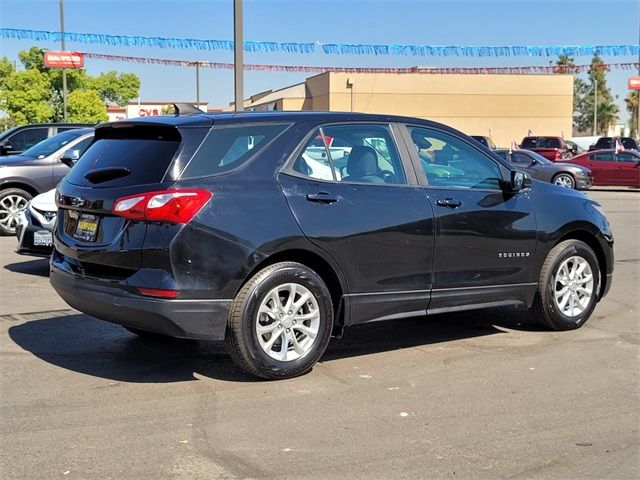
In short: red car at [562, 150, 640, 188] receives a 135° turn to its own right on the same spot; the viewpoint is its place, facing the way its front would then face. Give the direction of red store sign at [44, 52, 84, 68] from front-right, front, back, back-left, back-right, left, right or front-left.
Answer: front-right

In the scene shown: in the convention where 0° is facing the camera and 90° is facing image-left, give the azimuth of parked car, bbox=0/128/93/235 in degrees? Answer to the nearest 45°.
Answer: approximately 45°

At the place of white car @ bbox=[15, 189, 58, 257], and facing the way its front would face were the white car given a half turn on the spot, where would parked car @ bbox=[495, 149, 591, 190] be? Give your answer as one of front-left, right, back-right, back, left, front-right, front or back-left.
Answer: front

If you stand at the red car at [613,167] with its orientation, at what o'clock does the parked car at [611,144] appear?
The parked car is roughly at 9 o'clock from the red car.

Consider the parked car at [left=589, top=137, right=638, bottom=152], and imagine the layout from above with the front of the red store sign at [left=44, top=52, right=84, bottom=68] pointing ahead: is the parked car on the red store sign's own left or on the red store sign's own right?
on the red store sign's own left

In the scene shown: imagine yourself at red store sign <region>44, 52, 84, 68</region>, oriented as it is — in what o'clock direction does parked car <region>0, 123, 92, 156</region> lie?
The parked car is roughly at 12 o'clock from the red store sign.

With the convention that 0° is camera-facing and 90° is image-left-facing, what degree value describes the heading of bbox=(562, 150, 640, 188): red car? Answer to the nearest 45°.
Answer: approximately 270°
